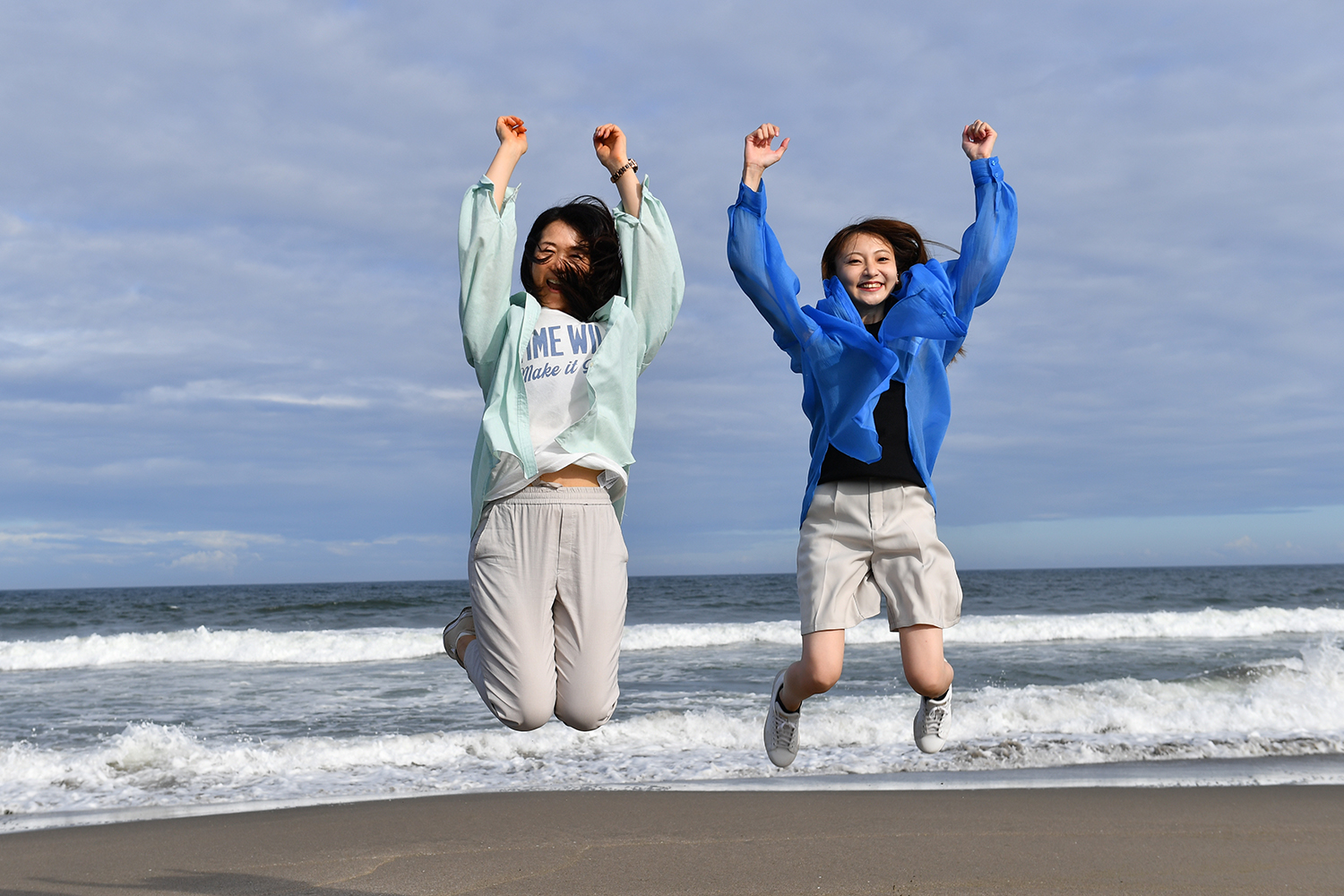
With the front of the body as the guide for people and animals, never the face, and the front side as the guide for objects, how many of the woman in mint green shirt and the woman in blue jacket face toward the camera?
2

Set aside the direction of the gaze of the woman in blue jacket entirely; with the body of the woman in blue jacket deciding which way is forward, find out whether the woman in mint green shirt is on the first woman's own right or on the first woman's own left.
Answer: on the first woman's own right

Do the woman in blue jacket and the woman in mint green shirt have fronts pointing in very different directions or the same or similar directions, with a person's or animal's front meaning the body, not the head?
same or similar directions

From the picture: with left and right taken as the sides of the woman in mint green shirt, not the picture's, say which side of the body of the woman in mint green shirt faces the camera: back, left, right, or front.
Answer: front

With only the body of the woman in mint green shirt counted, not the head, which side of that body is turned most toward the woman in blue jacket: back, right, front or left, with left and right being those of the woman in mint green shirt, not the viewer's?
left

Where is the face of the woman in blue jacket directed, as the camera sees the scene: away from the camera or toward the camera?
toward the camera

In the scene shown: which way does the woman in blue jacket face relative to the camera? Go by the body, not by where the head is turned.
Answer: toward the camera
